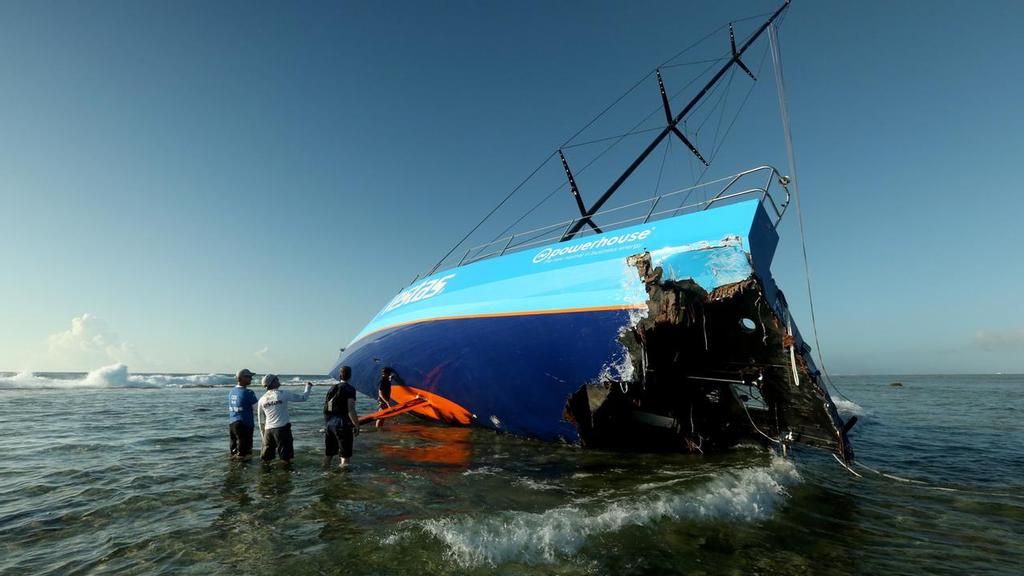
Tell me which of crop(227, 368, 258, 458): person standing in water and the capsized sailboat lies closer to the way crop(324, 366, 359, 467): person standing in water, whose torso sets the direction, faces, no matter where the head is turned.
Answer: the capsized sailboat

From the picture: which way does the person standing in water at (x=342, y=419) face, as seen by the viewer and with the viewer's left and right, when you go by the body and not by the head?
facing away from the viewer and to the right of the viewer

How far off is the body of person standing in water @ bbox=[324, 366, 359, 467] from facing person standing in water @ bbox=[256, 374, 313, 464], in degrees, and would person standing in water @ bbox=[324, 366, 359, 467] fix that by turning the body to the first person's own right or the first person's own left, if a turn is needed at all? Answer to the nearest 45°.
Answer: approximately 135° to the first person's own left

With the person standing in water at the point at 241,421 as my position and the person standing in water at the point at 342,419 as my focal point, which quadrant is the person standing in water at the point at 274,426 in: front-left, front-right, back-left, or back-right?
front-right

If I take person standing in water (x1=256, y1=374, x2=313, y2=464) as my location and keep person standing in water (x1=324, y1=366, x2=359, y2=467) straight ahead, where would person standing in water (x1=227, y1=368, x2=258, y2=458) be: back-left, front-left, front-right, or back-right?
back-left

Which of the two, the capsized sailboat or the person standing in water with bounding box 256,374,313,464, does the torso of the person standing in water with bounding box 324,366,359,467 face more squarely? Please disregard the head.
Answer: the capsized sailboat

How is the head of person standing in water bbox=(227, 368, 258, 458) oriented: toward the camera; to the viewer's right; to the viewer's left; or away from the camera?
to the viewer's right

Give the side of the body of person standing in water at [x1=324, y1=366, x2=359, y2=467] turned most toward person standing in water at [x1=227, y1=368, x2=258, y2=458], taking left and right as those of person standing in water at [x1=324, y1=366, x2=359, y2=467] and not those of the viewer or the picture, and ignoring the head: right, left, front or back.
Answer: left

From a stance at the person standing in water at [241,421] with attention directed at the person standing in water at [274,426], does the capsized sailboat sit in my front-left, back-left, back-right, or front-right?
front-left
